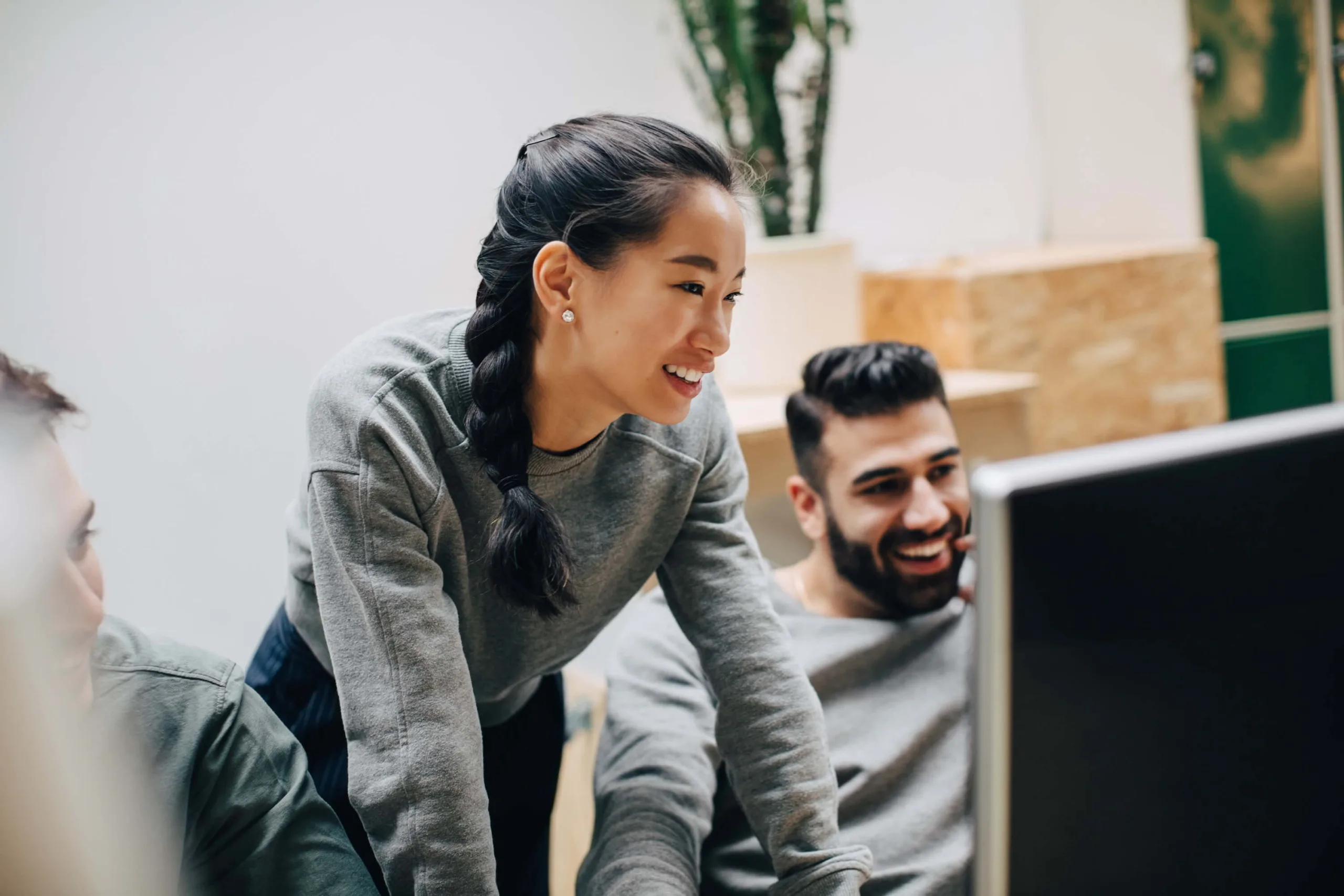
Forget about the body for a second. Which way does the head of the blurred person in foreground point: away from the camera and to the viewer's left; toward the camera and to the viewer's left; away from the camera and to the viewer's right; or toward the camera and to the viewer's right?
away from the camera and to the viewer's right

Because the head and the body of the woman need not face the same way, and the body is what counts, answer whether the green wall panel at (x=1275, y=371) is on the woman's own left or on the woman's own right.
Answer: on the woman's own left

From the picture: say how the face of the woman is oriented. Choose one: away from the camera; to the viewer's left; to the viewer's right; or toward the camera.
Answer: to the viewer's right

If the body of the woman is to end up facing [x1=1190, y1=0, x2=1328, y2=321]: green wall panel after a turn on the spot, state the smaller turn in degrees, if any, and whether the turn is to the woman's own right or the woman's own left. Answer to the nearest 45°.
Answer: approximately 90° to the woman's own left

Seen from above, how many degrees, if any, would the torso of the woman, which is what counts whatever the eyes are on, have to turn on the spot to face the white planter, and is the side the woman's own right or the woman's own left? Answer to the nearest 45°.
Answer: approximately 135° to the woman's own left

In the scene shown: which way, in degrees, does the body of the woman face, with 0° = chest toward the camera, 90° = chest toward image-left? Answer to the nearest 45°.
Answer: approximately 315°

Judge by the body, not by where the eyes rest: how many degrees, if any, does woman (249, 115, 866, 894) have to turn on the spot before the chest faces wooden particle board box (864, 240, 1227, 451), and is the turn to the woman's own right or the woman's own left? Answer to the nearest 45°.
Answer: approximately 90° to the woman's own left
